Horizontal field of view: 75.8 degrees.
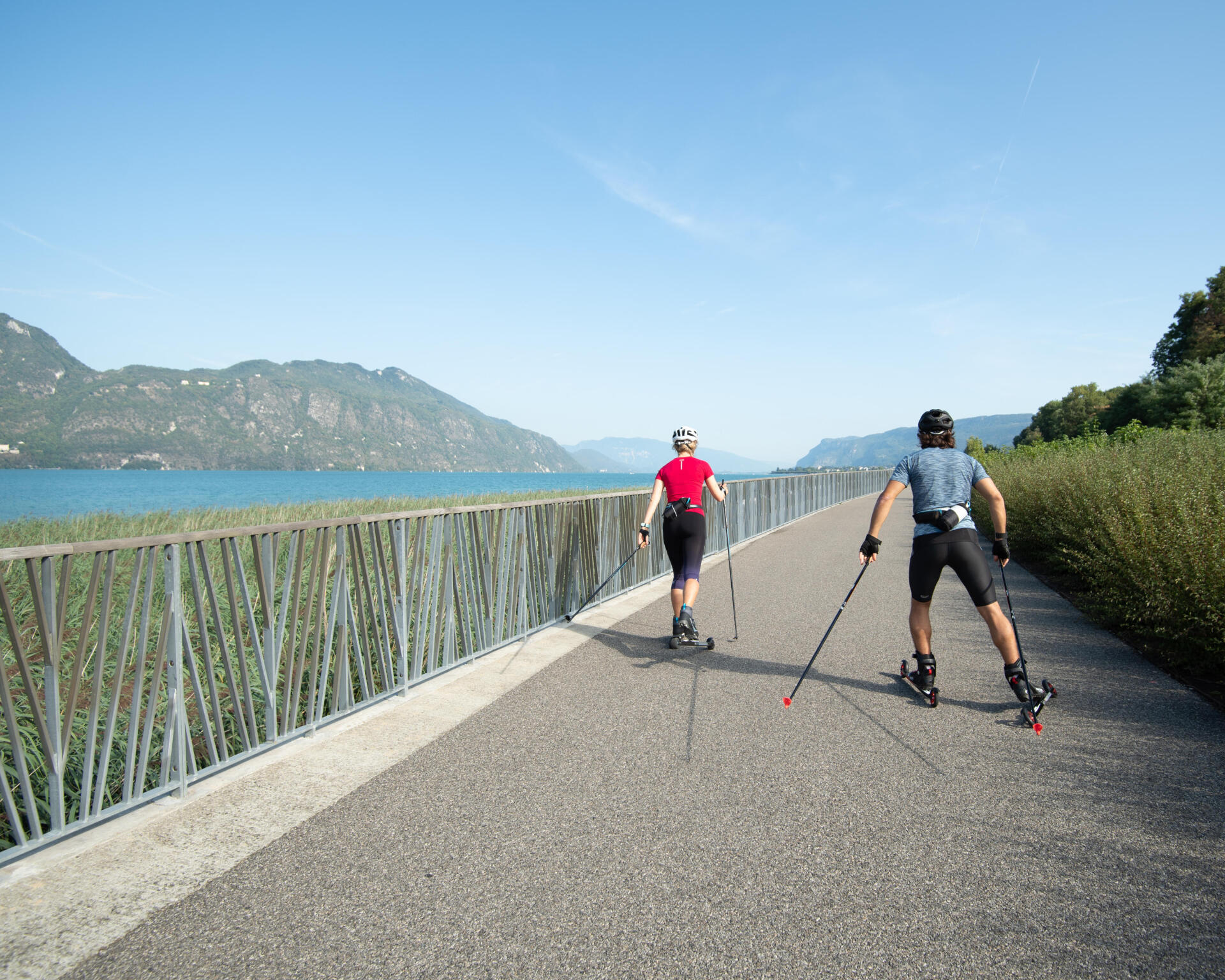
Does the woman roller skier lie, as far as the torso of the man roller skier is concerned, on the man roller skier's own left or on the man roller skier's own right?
on the man roller skier's own left

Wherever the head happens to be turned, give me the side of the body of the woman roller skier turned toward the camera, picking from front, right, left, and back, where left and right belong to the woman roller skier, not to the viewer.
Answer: back

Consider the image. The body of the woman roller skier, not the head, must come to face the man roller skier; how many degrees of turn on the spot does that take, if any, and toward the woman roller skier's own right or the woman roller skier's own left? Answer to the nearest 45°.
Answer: approximately 135° to the woman roller skier's own right

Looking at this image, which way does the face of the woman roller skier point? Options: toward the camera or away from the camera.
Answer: away from the camera

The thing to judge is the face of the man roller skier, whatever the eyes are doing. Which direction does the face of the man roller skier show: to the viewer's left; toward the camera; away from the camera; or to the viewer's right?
away from the camera

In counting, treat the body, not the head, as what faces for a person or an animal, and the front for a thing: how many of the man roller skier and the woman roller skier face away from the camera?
2

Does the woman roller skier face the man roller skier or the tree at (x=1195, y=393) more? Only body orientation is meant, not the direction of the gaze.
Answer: the tree

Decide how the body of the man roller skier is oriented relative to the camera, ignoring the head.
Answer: away from the camera
